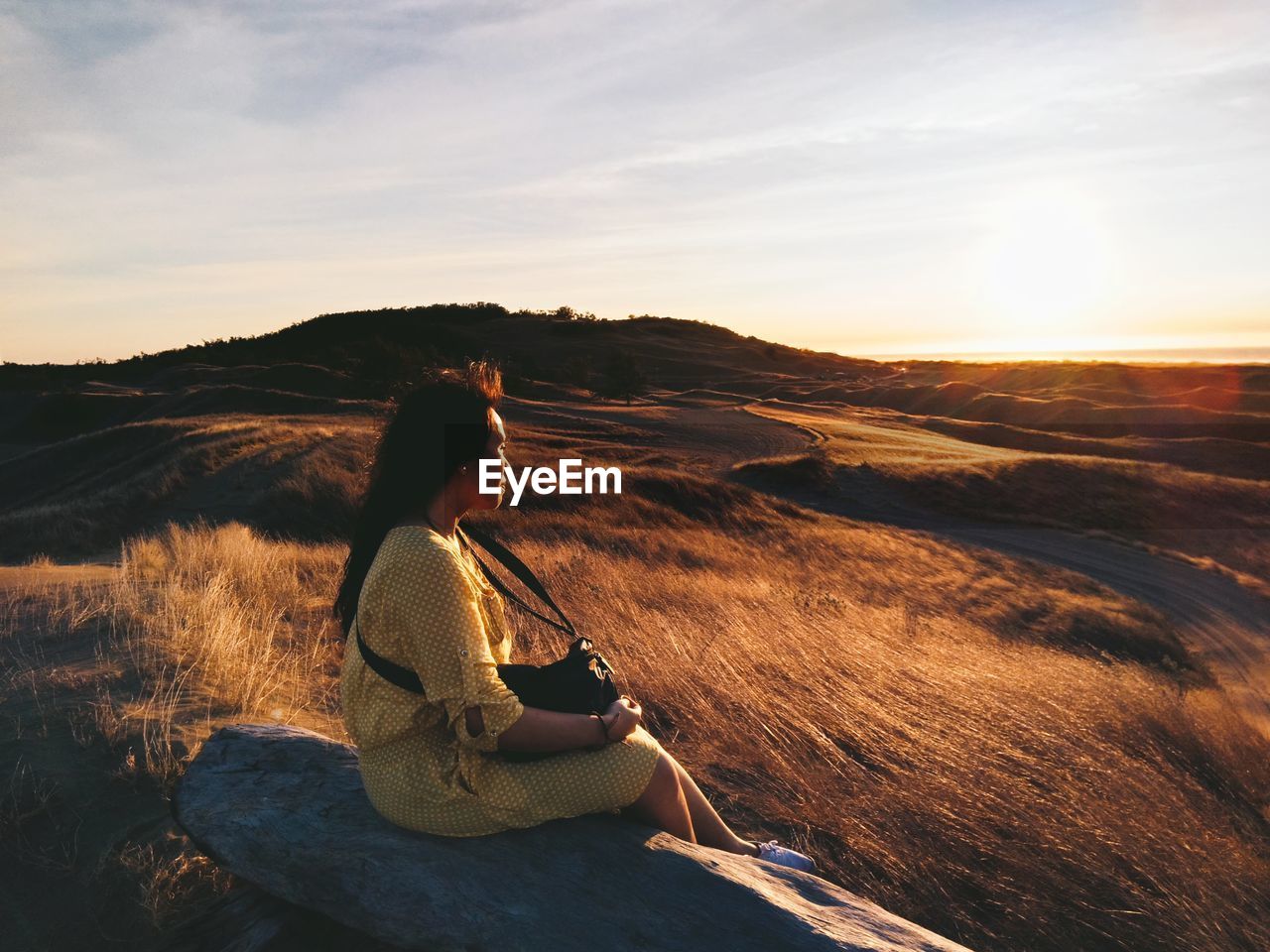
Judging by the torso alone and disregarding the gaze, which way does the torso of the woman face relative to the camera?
to the viewer's right

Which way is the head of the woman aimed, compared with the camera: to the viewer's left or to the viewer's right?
to the viewer's right
